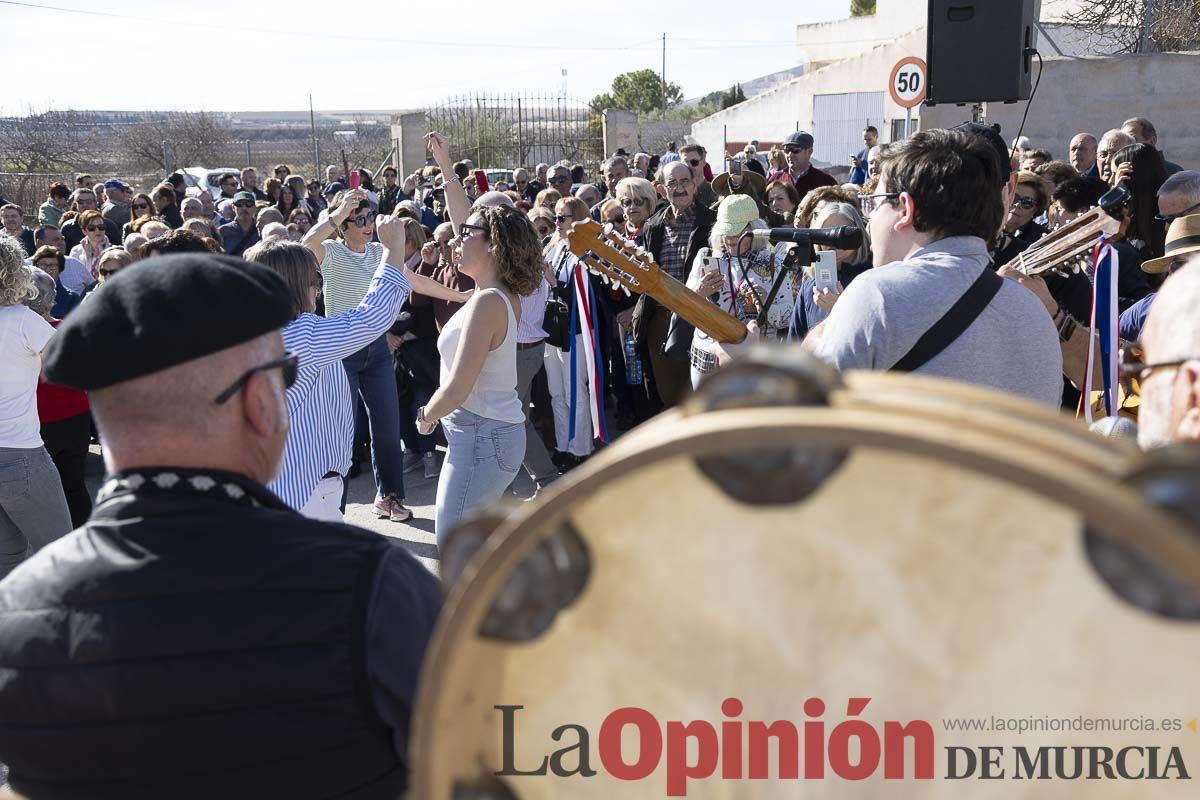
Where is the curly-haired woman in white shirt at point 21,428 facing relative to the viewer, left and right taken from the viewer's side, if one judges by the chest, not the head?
facing away from the viewer and to the right of the viewer

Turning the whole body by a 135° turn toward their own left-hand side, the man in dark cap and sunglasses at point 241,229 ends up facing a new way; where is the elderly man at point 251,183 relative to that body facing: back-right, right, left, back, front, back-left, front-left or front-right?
front-left

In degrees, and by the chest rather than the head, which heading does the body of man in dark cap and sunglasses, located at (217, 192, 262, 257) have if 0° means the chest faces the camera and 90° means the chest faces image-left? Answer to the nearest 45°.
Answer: approximately 0°

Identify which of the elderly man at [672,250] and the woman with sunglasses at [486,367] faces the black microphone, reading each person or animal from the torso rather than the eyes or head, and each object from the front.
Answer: the elderly man

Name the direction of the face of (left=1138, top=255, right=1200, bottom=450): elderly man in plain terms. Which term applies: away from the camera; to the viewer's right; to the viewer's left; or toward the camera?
to the viewer's left

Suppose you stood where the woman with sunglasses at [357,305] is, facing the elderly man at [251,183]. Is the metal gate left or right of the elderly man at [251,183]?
right

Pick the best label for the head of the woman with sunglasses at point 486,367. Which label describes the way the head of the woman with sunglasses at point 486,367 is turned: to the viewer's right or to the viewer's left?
to the viewer's left

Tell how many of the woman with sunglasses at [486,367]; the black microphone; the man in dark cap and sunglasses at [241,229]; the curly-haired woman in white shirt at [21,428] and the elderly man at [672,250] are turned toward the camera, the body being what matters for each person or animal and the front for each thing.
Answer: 2

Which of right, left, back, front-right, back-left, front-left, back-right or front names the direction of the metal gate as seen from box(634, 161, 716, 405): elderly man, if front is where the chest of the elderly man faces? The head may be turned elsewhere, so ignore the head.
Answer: back

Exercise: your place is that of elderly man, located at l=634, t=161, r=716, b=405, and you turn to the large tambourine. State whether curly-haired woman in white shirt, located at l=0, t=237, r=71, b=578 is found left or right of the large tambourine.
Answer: right

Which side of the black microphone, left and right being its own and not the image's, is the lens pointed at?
right

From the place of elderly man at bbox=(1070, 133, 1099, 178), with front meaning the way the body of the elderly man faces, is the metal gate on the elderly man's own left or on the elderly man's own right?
on the elderly man's own right

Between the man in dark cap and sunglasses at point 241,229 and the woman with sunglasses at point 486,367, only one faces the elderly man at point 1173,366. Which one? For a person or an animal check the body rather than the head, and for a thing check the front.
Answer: the man in dark cap and sunglasses at point 241,229
